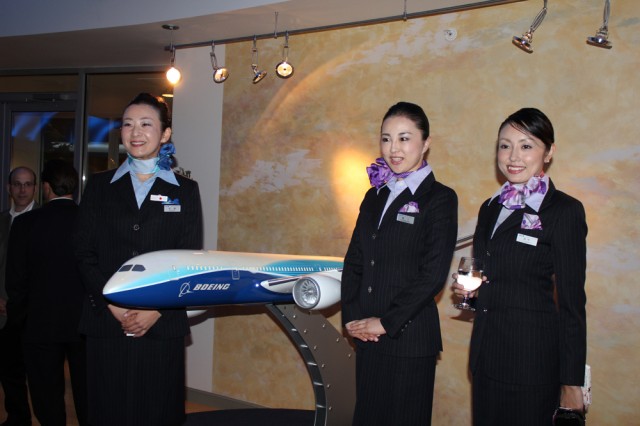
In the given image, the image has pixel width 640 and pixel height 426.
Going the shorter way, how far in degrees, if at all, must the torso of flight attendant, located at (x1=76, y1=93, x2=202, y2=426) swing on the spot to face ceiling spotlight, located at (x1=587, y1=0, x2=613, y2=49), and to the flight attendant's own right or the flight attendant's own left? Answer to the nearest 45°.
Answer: approximately 90° to the flight attendant's own left

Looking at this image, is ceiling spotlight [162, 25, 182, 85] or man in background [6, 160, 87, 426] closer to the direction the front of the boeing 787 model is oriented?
the man in background

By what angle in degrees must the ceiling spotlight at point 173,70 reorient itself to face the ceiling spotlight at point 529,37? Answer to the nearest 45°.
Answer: approximately 45° to its left

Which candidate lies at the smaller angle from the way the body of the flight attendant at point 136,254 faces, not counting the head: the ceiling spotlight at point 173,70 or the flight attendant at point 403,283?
the flight attendant

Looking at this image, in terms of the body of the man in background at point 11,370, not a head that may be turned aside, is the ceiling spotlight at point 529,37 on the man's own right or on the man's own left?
on the man's own left
